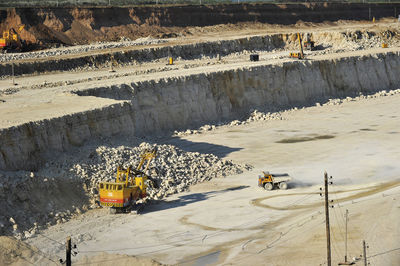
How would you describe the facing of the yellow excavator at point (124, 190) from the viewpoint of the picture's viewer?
facing away from the viewer and to the right of the viewer

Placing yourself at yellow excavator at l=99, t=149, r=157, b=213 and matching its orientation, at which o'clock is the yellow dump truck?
The yellow dump truck is roughly at 1 o'clock from the yellow excavator.
